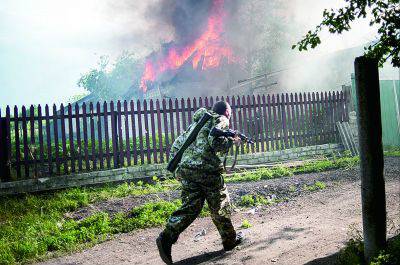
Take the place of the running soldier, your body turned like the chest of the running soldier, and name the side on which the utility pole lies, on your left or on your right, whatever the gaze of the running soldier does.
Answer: on your right

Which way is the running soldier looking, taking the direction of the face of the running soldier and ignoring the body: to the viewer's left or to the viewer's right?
to the viewer's right

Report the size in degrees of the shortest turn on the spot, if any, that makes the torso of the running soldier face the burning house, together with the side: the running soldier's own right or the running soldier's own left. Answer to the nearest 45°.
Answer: approximately 45° to the running soldier's own left

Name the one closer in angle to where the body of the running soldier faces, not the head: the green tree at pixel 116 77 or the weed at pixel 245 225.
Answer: the weed

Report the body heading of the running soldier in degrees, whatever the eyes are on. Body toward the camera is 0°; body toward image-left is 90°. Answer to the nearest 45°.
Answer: approximately 225°

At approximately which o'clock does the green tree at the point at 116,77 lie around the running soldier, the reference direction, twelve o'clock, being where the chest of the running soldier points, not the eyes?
The green tree is roughly at 10 o'clock from the running soldier.

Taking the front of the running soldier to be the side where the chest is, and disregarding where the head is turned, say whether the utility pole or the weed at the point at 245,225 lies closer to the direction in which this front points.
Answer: the weed
